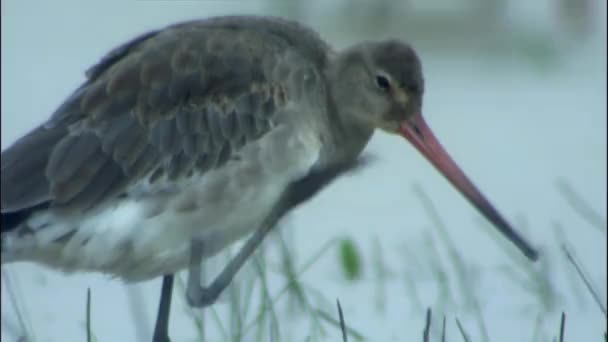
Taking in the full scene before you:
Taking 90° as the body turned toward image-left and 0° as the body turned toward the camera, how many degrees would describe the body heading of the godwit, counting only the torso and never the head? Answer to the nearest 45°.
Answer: approximately 270°
